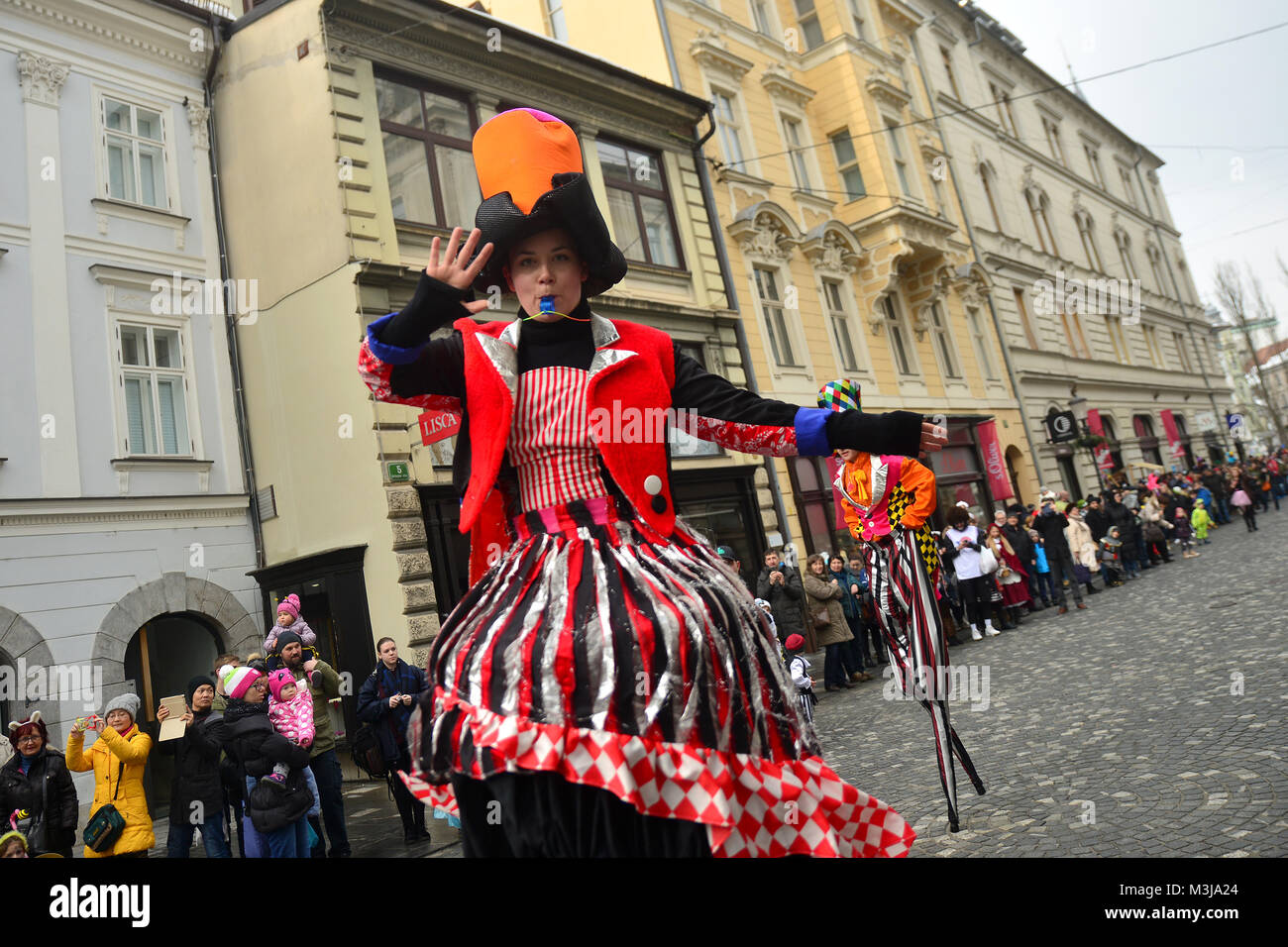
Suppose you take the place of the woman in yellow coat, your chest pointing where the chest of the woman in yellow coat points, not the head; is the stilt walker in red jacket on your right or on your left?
on your left

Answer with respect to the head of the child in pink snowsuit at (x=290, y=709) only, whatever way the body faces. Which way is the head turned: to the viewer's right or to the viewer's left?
to the viewer's right

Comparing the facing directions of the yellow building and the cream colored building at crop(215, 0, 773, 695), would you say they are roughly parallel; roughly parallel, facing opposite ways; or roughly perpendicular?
roughly parallel

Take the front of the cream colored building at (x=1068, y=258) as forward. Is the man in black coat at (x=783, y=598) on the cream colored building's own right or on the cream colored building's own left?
on the cream colored building's own right

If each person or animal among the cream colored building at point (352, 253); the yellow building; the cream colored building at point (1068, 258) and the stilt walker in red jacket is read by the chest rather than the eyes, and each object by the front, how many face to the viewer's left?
0

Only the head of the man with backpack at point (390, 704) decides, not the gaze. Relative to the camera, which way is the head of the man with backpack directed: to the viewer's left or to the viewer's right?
to the viewer's right

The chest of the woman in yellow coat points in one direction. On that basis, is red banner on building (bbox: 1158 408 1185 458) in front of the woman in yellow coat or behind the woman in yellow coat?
behind

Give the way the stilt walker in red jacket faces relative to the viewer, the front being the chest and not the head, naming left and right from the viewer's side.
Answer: facing the viewer

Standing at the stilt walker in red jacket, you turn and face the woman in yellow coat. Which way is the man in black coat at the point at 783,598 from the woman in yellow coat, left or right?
right

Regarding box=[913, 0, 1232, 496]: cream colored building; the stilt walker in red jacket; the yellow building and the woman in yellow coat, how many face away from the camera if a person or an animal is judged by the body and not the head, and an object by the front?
0

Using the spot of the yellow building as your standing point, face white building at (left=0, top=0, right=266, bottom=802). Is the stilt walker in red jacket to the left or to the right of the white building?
left

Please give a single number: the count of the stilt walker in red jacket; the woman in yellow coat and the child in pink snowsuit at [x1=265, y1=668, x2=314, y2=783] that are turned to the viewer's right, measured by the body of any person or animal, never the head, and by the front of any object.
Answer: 0

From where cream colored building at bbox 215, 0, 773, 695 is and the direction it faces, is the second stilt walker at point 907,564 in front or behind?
in front
